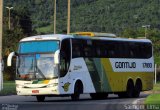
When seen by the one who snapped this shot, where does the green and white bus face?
facing the viewer and to the left of the viewer
